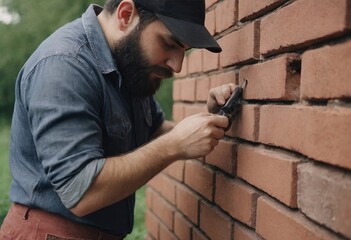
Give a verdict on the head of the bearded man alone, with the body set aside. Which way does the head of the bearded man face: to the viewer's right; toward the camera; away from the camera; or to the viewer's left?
to the viewer's right

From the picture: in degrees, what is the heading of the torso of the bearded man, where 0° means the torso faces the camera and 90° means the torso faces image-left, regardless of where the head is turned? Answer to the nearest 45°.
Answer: approximately 270°
